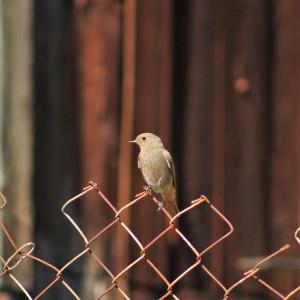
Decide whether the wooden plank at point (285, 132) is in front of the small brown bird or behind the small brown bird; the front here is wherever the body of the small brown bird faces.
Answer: behind

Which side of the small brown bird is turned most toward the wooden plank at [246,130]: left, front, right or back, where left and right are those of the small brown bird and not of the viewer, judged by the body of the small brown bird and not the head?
back

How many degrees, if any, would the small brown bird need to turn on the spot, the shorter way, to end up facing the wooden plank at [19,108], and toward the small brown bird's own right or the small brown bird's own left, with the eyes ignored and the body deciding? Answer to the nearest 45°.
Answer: approximately 90° to the small brown bird's own right

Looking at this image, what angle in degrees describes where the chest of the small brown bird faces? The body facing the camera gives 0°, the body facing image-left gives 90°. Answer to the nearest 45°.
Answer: approximately 45°

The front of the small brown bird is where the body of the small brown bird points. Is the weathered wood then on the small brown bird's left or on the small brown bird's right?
on the small brown bird's right

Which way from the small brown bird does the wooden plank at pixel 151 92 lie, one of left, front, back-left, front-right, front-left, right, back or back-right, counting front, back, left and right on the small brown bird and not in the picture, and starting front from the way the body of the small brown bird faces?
back-right
